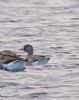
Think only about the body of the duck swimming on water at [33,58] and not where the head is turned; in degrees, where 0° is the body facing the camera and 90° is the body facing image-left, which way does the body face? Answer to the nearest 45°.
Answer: approximately 90°
